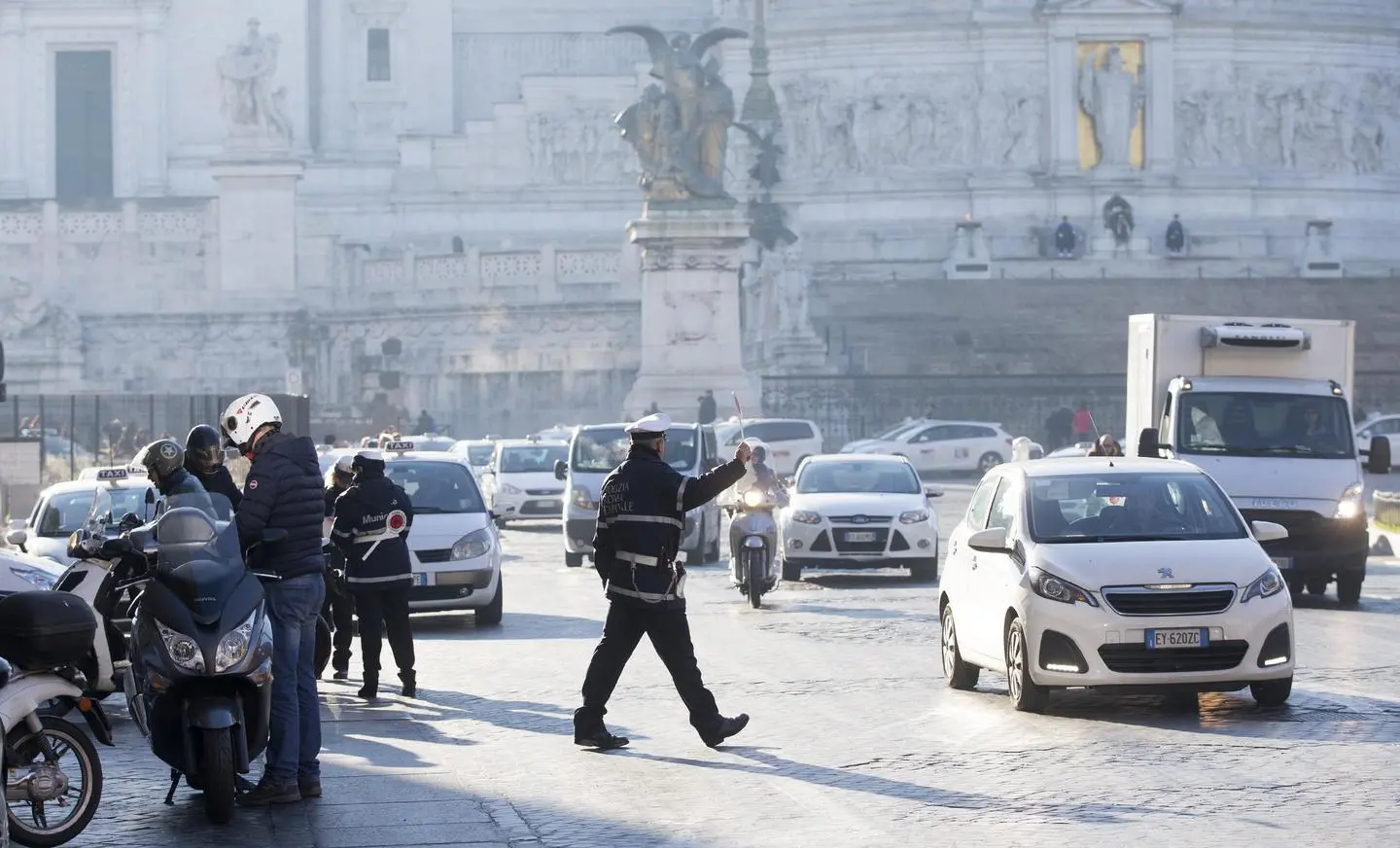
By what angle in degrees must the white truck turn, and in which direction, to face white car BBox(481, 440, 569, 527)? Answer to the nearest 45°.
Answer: approximately 135° to its right

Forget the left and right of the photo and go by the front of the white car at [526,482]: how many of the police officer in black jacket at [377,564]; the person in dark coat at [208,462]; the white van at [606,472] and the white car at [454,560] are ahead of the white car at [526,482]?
4

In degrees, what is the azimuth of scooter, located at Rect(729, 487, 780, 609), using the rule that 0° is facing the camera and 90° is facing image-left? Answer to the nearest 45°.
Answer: approximately 0°

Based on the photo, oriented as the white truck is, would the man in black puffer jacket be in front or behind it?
in front

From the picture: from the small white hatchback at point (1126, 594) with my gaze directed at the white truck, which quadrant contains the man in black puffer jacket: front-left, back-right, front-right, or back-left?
back-left

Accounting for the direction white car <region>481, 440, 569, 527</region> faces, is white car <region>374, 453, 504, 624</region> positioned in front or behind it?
in front

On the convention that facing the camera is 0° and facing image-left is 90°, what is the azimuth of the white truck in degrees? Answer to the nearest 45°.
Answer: approximately 0°
